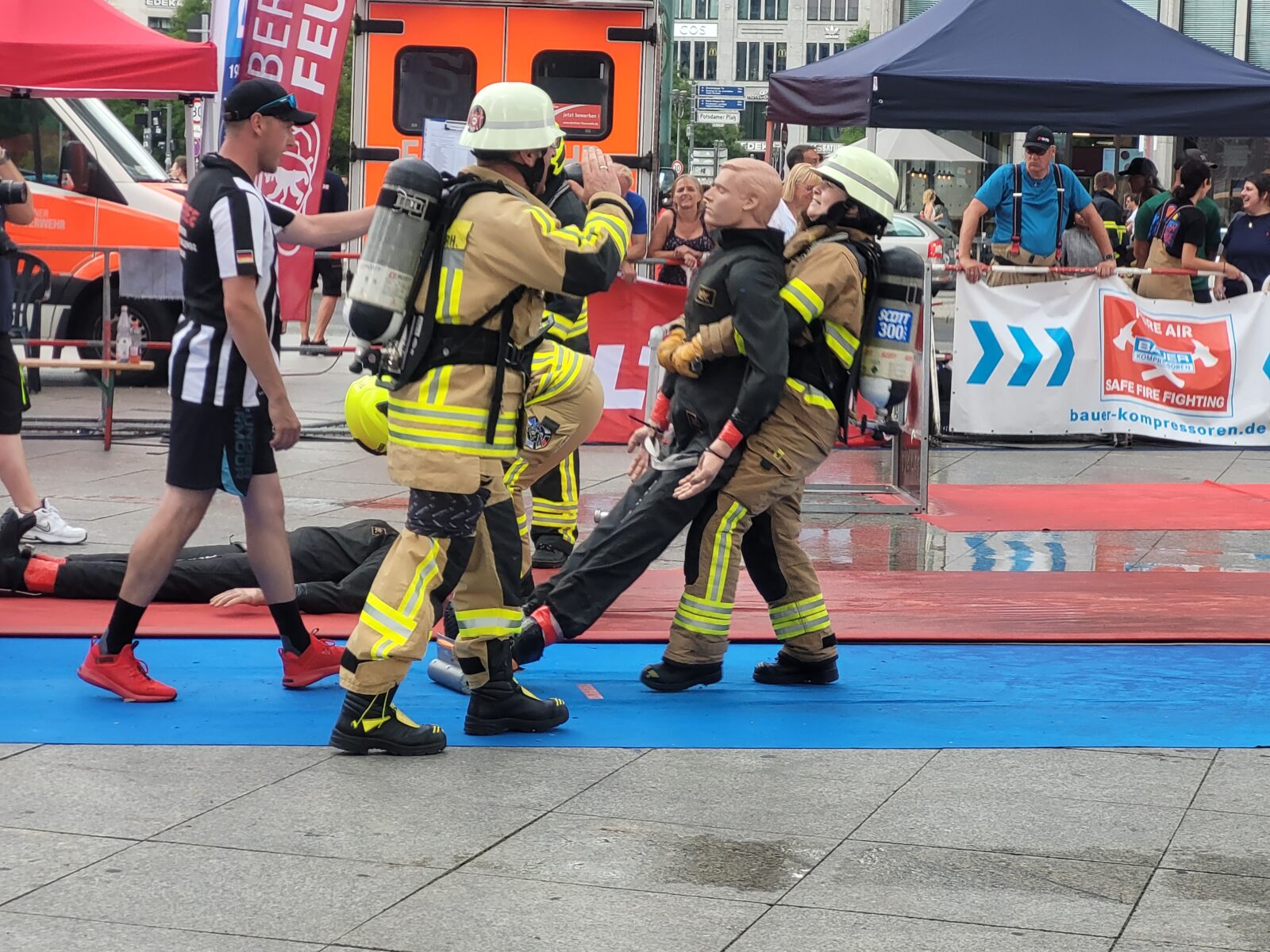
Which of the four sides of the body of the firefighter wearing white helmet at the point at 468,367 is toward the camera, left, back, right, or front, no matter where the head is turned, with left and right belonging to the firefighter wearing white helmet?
right

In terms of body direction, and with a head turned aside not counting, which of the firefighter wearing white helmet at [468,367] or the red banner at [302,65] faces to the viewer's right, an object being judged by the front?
the firefighter wearing white helmet

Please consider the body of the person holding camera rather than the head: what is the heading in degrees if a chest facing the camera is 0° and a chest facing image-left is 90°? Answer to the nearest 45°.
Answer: approximately 270°

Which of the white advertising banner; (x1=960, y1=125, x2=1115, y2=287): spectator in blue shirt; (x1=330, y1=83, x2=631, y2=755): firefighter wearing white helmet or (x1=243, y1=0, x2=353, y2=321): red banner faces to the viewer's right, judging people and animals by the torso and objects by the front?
the firefighter wearing white helmet

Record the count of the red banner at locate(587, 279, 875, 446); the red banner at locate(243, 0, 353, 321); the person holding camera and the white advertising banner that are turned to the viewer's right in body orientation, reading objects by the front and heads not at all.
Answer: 1

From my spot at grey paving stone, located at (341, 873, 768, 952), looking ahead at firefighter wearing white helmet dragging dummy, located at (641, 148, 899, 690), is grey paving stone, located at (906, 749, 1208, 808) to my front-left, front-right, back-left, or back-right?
front-right

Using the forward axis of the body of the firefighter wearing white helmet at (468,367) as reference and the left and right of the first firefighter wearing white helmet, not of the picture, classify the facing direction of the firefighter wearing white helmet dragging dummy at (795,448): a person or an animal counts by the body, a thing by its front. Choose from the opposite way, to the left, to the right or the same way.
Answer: the opposite way

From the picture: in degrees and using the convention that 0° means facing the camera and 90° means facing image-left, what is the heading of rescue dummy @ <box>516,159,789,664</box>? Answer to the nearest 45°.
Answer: approximately 90°

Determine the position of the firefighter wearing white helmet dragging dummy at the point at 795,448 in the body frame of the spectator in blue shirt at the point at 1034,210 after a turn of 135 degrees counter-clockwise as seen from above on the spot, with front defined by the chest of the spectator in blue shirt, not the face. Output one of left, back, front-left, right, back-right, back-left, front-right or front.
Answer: back-right

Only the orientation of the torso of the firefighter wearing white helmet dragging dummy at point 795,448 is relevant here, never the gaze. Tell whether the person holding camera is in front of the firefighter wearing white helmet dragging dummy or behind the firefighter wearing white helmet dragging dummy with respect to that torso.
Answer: in front

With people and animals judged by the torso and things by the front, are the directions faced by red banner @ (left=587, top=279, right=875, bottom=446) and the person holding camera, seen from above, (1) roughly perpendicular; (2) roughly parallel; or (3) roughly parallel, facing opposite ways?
roughly perpendicular

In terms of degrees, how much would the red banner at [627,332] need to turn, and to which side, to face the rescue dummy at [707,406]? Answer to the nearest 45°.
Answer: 0° — it already faces it

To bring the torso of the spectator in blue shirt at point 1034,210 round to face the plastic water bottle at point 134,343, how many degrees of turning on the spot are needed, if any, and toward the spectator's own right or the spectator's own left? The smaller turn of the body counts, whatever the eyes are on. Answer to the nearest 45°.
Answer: approximately 90° to the spectator's own right

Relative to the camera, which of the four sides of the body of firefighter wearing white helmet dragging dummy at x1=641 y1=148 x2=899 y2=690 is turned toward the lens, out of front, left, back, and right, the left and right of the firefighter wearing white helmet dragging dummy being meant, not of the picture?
left

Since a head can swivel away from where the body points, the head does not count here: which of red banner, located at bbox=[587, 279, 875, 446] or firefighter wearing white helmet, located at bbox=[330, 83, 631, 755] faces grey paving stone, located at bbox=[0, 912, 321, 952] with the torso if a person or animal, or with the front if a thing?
the red banner

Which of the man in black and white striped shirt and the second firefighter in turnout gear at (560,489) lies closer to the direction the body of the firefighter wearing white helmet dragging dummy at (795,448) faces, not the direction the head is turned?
the man in black and white striped shirt

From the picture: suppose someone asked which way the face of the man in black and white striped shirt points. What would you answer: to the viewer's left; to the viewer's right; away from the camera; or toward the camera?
to the viewer's right

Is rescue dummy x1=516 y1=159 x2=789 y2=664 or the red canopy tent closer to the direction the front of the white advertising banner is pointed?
the rescue dummy
